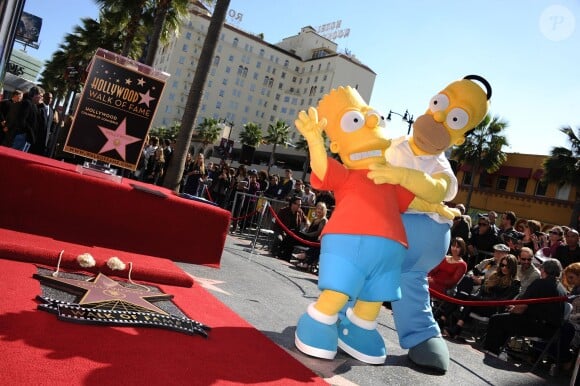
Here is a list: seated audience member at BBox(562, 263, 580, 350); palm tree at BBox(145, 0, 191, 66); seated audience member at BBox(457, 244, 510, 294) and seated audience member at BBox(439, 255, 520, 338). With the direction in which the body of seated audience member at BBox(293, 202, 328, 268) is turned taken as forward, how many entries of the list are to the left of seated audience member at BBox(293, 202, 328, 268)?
3

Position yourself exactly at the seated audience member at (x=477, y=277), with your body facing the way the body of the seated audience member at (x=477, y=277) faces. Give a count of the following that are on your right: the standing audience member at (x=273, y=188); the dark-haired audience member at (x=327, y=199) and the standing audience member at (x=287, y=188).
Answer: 3

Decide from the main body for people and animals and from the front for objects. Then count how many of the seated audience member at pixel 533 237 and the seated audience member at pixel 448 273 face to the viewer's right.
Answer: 0

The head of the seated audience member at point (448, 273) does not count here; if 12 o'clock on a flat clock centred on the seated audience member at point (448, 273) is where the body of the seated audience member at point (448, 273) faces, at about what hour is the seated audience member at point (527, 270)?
the seated audience member at point (527, 270) is roughly at 7 o'clock from the seated audience member at point (448, 273).

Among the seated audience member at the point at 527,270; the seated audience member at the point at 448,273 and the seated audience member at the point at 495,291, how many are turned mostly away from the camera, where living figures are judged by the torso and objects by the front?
0

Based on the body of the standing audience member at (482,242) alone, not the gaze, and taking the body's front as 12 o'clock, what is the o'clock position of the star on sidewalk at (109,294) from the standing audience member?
The star on sidewalk is roughly at 11 o'clock from the standing audience member.

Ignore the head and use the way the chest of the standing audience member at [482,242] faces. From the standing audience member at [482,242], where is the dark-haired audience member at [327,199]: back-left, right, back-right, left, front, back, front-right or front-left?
right

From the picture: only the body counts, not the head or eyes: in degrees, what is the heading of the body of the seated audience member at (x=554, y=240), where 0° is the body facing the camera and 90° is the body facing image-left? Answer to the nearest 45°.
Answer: approximately 45°

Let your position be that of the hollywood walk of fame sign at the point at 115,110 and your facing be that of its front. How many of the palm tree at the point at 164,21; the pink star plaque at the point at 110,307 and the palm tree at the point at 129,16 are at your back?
2

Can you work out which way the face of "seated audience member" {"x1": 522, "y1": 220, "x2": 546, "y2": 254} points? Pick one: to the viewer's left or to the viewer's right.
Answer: to the viewer's left

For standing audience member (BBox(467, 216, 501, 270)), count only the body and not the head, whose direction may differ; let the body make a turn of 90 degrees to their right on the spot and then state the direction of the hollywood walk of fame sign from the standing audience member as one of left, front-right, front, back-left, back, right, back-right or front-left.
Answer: left

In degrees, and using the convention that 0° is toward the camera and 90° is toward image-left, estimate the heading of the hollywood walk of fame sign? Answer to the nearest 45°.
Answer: approximately 0°
